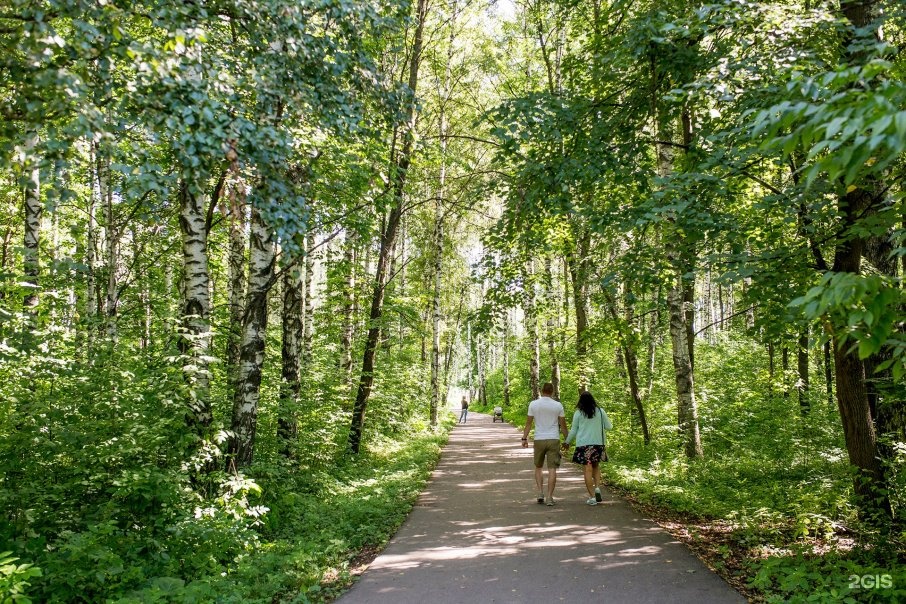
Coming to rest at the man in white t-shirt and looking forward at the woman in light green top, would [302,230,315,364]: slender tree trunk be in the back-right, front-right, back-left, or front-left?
back-left

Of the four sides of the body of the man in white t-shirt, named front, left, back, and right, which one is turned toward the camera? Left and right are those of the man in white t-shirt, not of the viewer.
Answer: back

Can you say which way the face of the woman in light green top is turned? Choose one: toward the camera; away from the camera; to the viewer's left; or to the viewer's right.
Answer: away from the camera

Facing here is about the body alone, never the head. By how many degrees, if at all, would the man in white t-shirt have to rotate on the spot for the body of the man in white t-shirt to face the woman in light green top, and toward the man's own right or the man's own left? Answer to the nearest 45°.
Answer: approximately 90° to the man's own right

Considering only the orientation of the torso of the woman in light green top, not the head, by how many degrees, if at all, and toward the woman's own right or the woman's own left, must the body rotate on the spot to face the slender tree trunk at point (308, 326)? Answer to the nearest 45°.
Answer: approximately 45° to the woman's own left

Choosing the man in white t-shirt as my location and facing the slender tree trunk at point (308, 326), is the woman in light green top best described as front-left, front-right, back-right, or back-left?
back-right

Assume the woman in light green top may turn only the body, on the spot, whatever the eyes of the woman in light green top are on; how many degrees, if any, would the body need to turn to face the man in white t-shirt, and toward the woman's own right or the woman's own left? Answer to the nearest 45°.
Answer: approximately 90° to the woman's own left

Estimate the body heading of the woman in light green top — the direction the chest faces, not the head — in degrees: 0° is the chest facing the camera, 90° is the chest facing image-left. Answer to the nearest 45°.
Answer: approximately 180°
